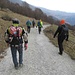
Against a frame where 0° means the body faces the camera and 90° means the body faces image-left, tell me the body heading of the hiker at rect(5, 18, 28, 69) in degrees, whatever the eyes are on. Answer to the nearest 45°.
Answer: approximately 180°
